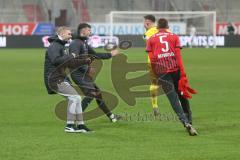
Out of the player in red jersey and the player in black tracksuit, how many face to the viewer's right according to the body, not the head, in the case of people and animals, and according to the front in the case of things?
1

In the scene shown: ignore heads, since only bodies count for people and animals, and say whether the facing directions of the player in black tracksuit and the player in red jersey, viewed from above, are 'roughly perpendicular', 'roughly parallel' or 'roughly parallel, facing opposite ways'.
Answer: roughly perpendicular

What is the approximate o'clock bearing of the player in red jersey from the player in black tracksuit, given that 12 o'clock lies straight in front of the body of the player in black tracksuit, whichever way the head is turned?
The player in red jersey is roughly at 1 o'clock from the player in black tracksuit.

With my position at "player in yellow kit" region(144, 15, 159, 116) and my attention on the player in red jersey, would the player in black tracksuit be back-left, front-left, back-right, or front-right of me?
front-right

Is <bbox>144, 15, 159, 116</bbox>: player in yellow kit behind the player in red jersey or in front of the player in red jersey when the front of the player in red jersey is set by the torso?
in front

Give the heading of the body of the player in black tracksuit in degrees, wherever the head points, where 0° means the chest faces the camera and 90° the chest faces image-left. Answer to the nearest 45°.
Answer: approximately 270°

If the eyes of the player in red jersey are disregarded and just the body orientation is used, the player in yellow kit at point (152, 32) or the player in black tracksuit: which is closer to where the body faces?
the player in yellow kit

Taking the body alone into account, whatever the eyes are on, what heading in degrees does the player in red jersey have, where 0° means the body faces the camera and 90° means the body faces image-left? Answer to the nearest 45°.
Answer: approximately 180°

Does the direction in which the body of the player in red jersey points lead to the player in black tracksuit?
no
